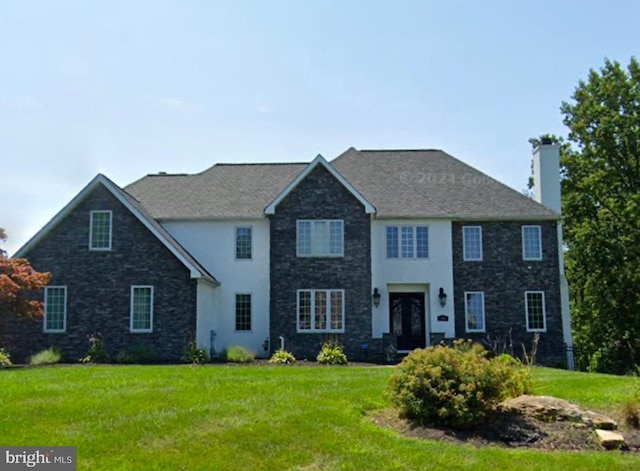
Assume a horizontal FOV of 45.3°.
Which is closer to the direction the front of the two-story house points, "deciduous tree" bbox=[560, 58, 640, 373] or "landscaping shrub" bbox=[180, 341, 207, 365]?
the landscaping shrub

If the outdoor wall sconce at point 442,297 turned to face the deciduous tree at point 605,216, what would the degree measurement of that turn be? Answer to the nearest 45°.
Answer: approximately 135° to its left

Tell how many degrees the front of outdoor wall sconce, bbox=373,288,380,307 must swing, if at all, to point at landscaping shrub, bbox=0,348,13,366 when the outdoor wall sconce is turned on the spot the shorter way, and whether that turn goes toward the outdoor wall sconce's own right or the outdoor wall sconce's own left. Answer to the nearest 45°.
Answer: approximately 45° to the outdoor wall sconce's own right

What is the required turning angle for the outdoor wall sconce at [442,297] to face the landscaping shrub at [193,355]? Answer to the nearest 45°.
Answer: approximately 45° to its right

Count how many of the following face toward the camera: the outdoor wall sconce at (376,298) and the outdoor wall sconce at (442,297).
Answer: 2

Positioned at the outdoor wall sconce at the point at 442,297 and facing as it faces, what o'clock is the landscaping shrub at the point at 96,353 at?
The landscaping shrub is roughly at 2 o'clock from the outdoor wall sconce.

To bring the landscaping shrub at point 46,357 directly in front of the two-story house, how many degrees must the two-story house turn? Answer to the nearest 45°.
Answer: approximately 90° to its right

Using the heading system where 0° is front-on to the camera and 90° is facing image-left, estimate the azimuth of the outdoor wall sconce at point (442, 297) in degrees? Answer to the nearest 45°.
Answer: approximately 0°

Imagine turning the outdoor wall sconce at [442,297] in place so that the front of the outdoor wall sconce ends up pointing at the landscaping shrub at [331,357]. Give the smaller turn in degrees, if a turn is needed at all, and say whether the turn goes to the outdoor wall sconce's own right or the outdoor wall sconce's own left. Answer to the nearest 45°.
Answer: approximately 45° to the outdoor wall sconce's own right
